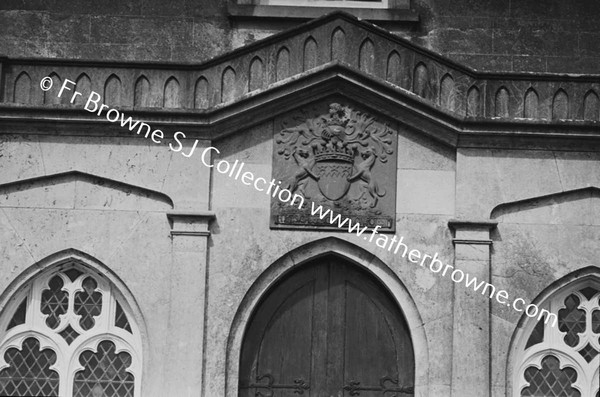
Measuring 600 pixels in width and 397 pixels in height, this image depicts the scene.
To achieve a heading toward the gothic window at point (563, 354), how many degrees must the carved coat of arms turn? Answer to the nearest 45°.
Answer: approximately 90° to its left

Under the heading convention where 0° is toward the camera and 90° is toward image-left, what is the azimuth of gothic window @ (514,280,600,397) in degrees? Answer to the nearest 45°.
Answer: approximately 0°

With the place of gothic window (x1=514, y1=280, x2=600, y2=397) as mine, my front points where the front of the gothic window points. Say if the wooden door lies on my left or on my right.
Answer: on my right

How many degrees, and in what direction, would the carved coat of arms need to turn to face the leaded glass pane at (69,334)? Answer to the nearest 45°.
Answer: approximately 90° to its right

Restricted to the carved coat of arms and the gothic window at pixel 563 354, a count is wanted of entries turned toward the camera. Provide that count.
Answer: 2
